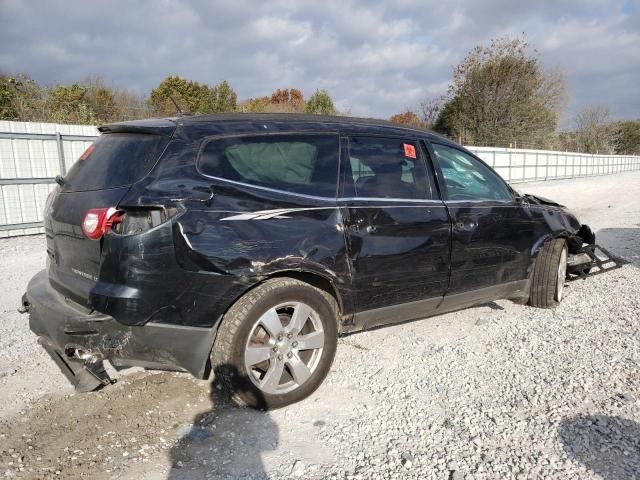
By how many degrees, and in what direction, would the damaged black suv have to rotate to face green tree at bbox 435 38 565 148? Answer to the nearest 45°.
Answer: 0° — it already faces it

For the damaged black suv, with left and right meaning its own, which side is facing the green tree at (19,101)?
left

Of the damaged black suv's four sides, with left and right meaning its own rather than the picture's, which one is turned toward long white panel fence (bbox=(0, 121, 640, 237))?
left

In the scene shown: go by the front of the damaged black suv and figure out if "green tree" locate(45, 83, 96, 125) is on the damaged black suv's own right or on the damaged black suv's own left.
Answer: on the damaged black suv's own left

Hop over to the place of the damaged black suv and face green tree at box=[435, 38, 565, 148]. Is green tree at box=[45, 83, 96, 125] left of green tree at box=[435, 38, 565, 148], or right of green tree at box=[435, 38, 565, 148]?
left

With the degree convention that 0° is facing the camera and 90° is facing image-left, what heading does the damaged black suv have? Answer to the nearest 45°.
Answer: approximately 225°

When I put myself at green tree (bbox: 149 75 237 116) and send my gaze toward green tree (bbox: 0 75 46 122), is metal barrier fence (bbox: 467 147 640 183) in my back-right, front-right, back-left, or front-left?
back-left

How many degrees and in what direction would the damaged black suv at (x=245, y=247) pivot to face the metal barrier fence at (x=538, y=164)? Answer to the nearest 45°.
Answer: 0° — it already faces it
